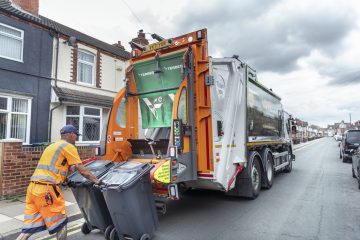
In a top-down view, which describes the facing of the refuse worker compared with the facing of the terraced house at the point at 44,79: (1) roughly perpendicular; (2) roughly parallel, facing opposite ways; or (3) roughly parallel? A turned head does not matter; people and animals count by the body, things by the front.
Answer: roughly perpendicular

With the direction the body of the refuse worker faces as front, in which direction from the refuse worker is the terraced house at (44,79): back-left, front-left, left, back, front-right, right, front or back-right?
front-left

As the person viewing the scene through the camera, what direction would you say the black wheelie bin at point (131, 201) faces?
facing away from the viewer and to the right of the viewer

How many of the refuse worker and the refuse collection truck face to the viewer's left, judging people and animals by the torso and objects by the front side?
0

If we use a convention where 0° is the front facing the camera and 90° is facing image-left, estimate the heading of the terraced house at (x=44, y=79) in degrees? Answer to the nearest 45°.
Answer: approximately 315°

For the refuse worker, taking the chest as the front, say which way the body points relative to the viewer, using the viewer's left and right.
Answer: facing away from the viewer and to the right of the viewer

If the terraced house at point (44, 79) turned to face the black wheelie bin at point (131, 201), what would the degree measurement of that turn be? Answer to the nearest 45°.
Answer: approximately 45° to its right

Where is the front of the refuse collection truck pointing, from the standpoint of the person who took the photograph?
facing away from the viewer and to the right of the viewer

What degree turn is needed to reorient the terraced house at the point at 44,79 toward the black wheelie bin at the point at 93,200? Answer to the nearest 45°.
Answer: approximately 45° to its right

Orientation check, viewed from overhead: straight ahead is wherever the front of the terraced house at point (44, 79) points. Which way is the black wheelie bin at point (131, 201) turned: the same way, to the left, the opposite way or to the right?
to the left
